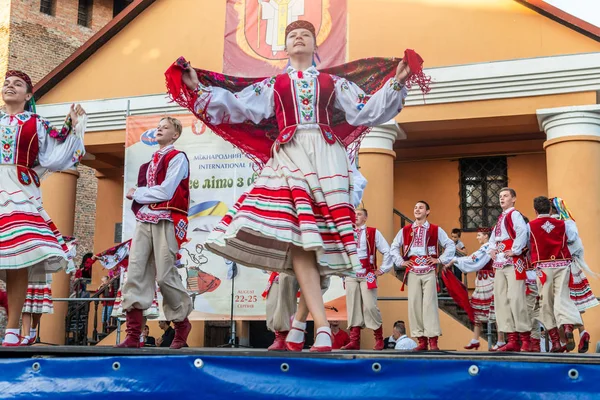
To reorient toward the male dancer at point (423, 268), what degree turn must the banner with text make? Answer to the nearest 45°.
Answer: approximately 45° to its left

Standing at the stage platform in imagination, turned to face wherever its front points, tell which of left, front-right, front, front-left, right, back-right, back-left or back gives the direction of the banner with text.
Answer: back

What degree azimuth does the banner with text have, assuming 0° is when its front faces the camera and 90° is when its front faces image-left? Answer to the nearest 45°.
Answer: approximately 0°

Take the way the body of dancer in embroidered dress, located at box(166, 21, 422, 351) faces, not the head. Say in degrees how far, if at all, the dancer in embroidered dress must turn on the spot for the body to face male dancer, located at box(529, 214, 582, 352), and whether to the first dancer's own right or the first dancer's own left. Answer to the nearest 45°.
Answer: approximately 135° to the first dancer's own left

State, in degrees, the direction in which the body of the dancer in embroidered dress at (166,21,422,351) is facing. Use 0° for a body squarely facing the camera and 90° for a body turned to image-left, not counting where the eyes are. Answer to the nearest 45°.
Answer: approximately 0°

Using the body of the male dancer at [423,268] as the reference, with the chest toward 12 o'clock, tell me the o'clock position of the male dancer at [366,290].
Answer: the male dancer at [366,290] is roughly at 4 o'clock from the male dancer at [423,268].

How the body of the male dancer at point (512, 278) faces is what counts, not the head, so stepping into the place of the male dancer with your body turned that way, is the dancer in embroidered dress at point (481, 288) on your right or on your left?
on your right
